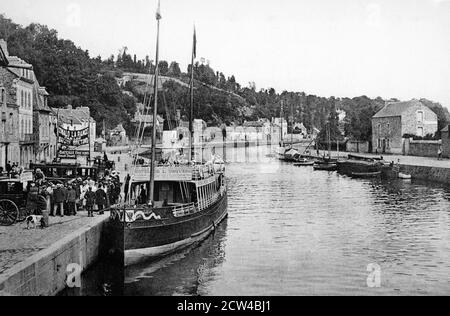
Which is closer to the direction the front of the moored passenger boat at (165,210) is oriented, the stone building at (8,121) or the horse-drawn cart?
the horse-drawn cart

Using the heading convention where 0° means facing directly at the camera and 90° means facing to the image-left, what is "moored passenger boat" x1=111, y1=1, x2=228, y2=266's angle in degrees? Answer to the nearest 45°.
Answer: approximately 45°

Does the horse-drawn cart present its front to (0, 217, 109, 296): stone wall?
no

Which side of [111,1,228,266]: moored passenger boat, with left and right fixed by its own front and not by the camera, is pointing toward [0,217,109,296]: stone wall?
front

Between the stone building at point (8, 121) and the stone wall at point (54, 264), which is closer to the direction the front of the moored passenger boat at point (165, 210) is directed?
the stone wall

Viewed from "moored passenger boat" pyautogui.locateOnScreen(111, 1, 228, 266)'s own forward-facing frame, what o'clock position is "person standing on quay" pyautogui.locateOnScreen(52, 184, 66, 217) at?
The person standing on quay is roughly at 1 o'clock from the moored passenger boat.
